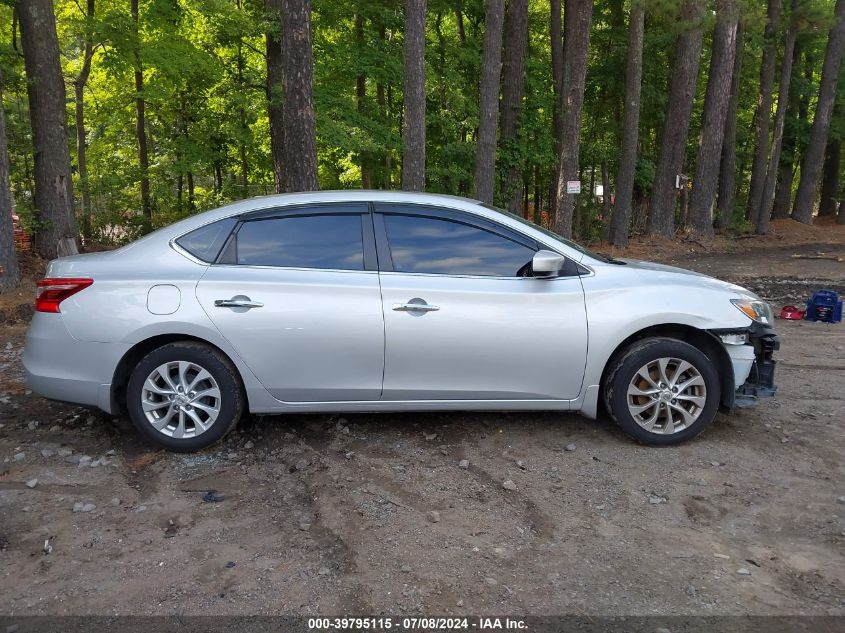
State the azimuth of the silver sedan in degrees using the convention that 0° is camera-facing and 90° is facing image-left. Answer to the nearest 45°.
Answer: approximately 270°

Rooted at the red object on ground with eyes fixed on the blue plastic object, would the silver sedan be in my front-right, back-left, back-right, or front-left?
back-right

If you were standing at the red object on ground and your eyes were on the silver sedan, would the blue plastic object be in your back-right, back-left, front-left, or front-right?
back-left

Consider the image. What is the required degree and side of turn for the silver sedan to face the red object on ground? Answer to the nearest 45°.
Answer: approximately 45° to its left
